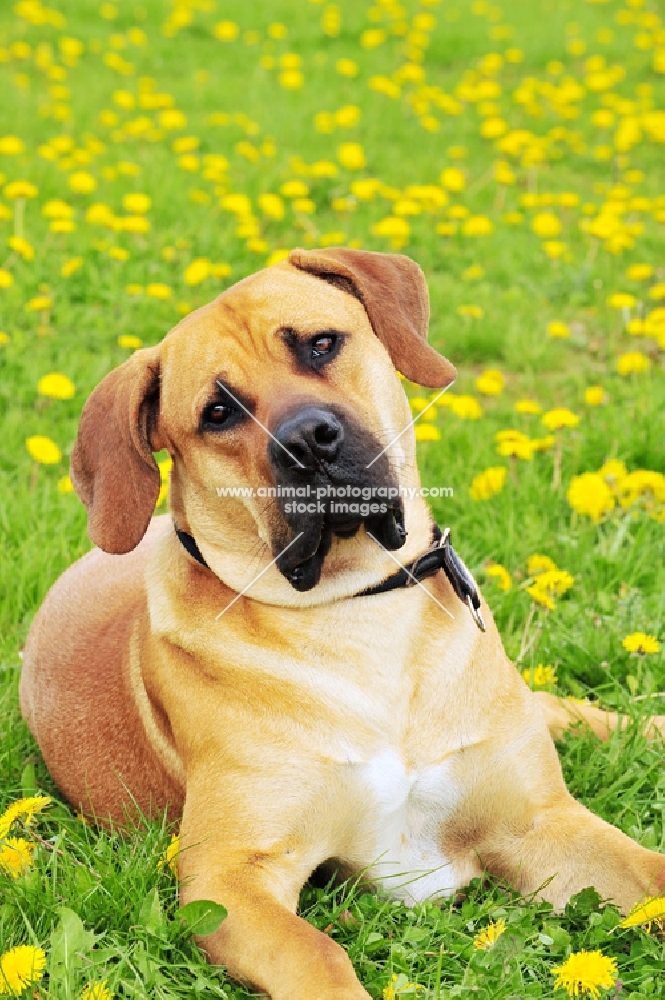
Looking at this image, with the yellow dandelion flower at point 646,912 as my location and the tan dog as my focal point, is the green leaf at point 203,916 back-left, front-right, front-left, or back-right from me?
front-left

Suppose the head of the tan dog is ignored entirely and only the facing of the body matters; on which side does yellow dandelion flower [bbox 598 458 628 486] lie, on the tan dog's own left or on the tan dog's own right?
on the tan dog's own left

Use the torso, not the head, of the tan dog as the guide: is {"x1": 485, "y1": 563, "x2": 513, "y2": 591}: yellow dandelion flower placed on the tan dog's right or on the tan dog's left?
on the tan dog's left

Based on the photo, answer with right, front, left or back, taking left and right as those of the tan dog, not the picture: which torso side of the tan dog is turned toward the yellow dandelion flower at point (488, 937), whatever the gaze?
front

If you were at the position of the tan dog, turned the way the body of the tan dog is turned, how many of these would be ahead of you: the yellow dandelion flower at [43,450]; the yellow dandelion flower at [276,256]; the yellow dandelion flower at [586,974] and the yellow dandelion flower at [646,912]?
2

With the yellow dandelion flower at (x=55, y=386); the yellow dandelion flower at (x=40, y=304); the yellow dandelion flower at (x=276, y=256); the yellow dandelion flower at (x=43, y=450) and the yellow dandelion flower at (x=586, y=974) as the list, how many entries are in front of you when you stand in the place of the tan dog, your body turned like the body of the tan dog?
1

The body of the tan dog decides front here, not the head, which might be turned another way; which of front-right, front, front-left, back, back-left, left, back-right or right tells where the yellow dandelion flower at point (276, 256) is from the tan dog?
back-left

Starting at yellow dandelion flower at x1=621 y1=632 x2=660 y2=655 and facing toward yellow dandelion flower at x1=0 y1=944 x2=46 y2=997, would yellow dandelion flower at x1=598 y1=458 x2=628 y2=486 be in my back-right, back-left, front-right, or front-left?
back-right

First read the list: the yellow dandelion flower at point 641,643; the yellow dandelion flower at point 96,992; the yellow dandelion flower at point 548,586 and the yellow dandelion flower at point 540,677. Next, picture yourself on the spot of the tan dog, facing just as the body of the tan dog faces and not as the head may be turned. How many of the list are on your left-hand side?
3

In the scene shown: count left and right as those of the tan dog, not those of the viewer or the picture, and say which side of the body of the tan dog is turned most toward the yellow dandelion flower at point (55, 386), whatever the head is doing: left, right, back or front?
back

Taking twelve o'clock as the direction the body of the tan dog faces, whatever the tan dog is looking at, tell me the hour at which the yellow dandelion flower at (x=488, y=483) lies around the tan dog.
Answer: The yellow dandelion flower is roughly at 8 o'clock from the tan dog.

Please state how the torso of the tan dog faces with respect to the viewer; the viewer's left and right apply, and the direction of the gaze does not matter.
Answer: facing the viewer and to the right of the viewer

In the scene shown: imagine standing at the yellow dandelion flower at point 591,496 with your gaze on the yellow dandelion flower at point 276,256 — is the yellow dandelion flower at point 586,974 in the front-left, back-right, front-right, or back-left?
back-left

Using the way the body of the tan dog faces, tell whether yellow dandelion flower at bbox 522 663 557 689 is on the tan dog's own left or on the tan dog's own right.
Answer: on the tan dog's own left

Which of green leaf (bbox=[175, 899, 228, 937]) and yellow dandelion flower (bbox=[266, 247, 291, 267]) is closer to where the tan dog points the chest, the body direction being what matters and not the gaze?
the green leaf

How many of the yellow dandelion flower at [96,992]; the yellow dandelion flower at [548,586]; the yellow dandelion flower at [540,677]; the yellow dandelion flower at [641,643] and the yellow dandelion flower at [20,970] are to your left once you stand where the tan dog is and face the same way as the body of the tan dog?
3

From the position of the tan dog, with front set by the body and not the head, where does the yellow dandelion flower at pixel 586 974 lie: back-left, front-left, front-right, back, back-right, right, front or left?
front
